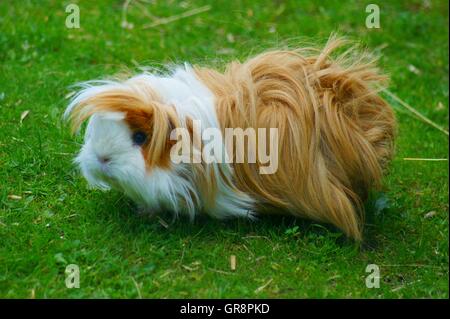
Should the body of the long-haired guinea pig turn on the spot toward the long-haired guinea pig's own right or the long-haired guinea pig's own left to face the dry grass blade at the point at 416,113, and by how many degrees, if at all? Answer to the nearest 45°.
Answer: approximately 135° to the long-haired guinea pig's own right

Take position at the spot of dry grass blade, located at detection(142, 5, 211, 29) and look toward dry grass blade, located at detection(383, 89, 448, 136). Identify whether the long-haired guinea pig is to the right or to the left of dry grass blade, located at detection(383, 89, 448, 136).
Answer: right

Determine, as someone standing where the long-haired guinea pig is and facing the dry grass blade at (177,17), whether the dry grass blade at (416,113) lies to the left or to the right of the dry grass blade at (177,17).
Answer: right

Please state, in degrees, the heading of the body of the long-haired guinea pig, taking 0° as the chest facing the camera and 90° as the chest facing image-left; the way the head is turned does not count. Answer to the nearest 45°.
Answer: approximately 90°
